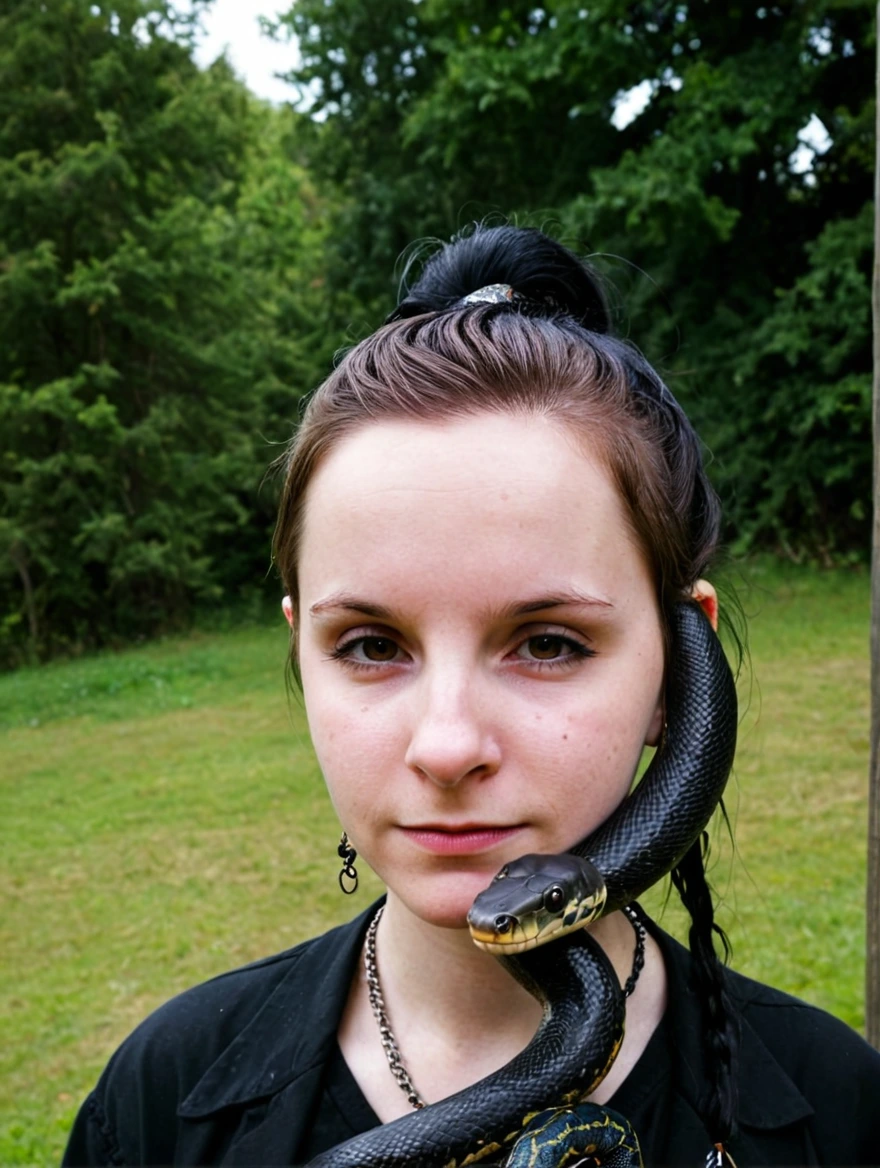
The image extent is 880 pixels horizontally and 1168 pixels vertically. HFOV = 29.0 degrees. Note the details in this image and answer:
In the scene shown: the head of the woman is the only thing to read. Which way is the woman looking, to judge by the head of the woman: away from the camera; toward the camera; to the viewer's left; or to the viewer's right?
toward the camera

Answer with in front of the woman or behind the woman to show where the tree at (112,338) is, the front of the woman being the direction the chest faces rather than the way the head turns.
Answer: behind

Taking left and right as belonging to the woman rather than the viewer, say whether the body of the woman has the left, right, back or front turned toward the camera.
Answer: front
